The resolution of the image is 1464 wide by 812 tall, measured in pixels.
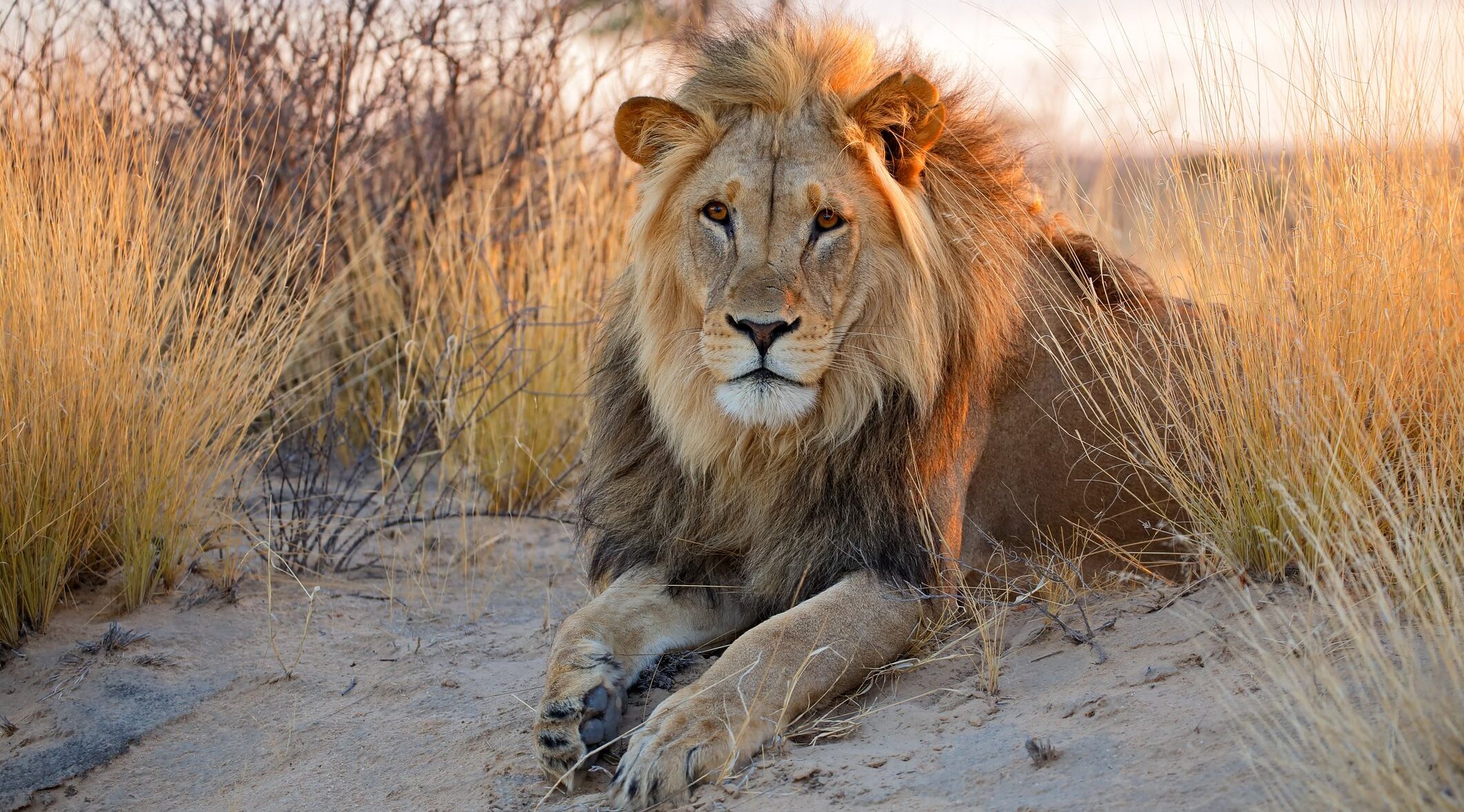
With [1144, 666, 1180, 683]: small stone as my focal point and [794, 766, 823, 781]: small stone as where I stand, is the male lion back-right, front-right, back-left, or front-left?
front-left

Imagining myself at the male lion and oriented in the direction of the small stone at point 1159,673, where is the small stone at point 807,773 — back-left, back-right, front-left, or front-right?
front-right

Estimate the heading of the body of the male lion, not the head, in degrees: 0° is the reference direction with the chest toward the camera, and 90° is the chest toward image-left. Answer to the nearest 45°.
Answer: approximately 45°

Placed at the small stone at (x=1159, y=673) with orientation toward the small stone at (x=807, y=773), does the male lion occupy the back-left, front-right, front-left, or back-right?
front-right

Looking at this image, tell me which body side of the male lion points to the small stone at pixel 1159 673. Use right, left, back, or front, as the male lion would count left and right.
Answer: left

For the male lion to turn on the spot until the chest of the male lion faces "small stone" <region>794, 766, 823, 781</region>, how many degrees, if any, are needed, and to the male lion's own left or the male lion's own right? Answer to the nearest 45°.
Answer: approximately 45° to the male lion's own left

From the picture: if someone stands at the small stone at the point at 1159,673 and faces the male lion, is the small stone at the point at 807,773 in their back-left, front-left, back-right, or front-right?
front-left

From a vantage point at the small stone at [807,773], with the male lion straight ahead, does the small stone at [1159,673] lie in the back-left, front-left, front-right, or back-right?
front-right
